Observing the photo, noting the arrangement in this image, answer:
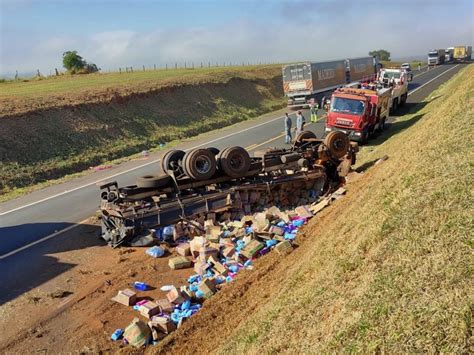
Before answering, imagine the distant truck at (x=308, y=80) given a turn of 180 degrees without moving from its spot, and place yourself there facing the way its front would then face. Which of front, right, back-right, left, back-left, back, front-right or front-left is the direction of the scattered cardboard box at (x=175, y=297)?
front-left

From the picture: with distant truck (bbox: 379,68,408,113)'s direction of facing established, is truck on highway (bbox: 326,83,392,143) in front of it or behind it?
in front

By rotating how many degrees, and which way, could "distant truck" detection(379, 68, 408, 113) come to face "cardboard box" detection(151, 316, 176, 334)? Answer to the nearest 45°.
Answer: approximately 45° to its left

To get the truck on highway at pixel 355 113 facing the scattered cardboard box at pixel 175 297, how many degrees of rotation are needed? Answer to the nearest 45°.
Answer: approximately 45° to its left

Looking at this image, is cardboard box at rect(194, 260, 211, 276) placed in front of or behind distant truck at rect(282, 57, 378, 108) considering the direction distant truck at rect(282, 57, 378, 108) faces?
behind

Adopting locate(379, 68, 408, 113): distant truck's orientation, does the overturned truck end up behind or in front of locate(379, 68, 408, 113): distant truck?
in front

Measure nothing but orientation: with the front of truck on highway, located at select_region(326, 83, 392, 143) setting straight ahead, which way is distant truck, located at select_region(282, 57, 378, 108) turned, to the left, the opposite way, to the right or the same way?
the opposite way

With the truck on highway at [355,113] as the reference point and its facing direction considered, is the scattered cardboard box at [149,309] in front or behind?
in front
